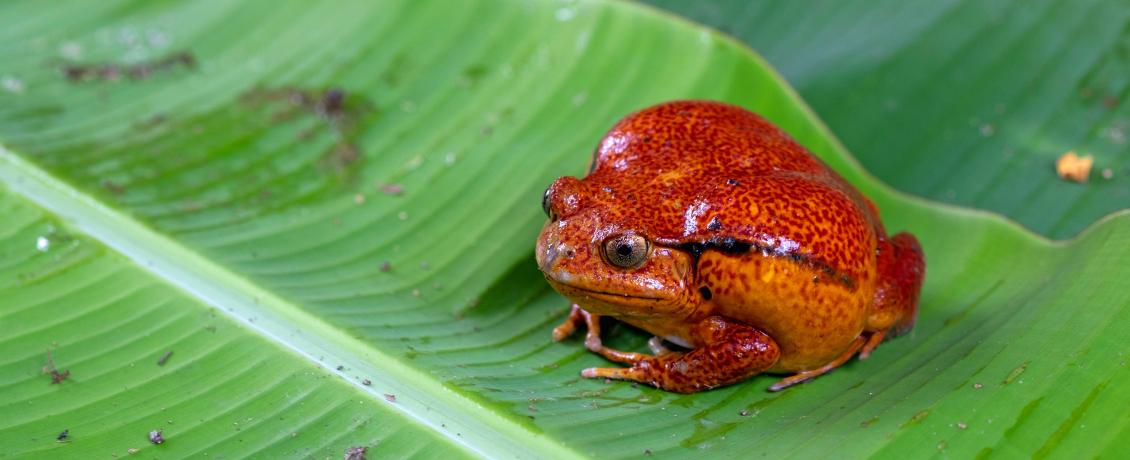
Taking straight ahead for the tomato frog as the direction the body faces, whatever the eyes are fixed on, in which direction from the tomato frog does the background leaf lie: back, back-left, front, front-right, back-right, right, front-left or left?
back

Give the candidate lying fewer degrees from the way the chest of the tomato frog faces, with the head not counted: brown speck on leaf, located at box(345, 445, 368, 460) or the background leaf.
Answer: the brown speck on leaf

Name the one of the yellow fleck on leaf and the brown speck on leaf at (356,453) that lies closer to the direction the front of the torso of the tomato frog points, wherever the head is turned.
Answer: the brown speck on leaf

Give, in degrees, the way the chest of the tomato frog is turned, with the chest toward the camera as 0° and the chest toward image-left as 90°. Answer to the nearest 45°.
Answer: approximately 45°

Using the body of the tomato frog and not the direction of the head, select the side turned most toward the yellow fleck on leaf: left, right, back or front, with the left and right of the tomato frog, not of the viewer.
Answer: back

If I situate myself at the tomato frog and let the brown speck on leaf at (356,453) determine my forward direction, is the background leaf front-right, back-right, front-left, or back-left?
back-right

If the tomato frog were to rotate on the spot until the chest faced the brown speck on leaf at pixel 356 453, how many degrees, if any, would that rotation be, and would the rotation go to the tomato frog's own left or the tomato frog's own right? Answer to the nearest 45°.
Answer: approximately 45° to the tomato frog's own right
